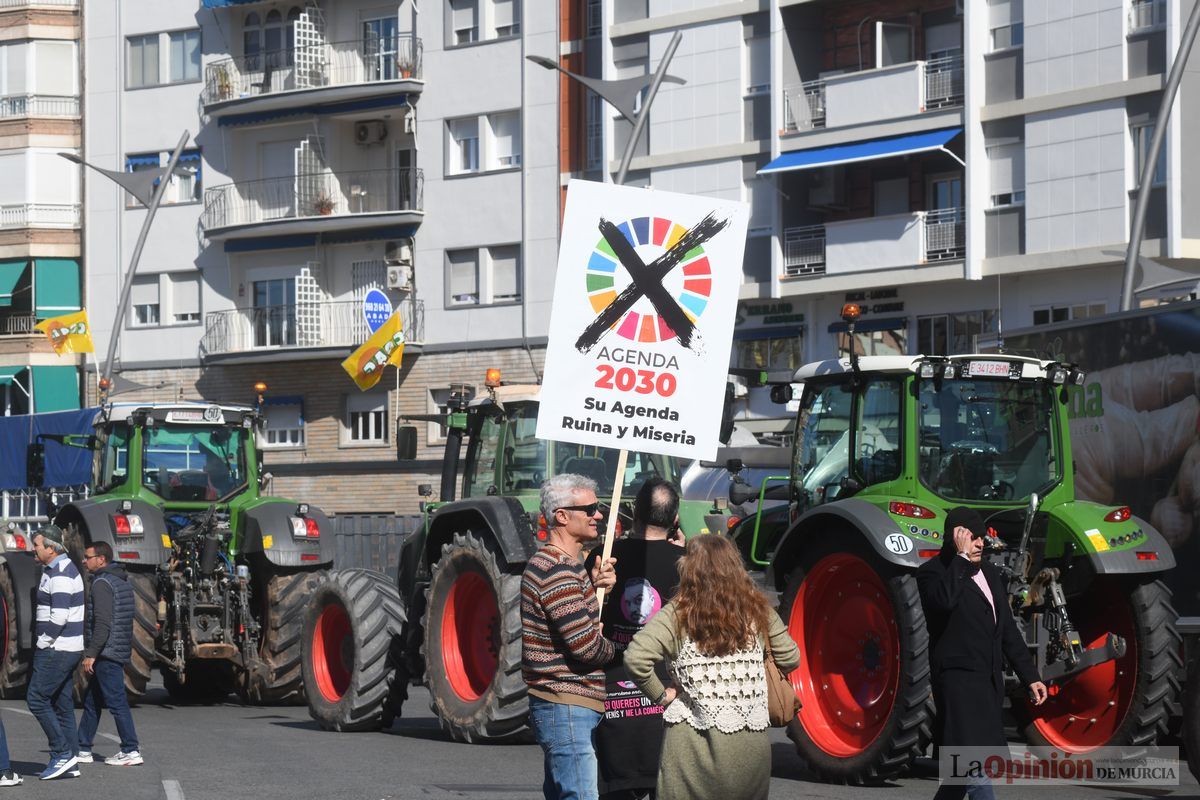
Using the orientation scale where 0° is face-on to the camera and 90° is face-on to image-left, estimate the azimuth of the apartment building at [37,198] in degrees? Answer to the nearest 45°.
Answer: approximately 0°

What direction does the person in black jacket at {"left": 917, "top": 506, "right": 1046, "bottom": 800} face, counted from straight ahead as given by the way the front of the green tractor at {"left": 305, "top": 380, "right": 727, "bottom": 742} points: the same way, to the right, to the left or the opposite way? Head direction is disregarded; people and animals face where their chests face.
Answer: the opposite way

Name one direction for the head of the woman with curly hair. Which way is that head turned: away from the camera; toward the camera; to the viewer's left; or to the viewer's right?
away from the camera

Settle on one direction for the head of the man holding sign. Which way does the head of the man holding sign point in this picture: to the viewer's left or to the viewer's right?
to the viewer's right

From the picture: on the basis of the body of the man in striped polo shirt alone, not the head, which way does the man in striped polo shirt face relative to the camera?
to the viewer's left

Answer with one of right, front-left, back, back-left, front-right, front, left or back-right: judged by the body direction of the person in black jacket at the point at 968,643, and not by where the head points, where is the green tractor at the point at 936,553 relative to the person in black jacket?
back-left

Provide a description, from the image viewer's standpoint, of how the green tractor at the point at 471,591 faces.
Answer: facing away from the viewer and to the left of the viewer

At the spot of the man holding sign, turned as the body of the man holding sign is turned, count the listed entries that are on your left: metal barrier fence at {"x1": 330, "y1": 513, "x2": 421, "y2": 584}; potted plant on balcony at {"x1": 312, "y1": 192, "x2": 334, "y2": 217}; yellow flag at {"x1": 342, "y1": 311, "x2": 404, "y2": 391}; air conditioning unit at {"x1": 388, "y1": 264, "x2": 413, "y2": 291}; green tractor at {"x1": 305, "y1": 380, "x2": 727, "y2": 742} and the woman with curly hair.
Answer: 5

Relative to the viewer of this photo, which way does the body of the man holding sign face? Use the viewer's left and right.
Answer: facing to the right of the viewer

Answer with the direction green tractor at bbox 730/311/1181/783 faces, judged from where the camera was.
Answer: facing away from the viewer and to the left of the viewer

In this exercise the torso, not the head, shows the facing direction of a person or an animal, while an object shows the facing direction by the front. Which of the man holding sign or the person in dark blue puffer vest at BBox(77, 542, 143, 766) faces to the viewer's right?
the man holding sign
